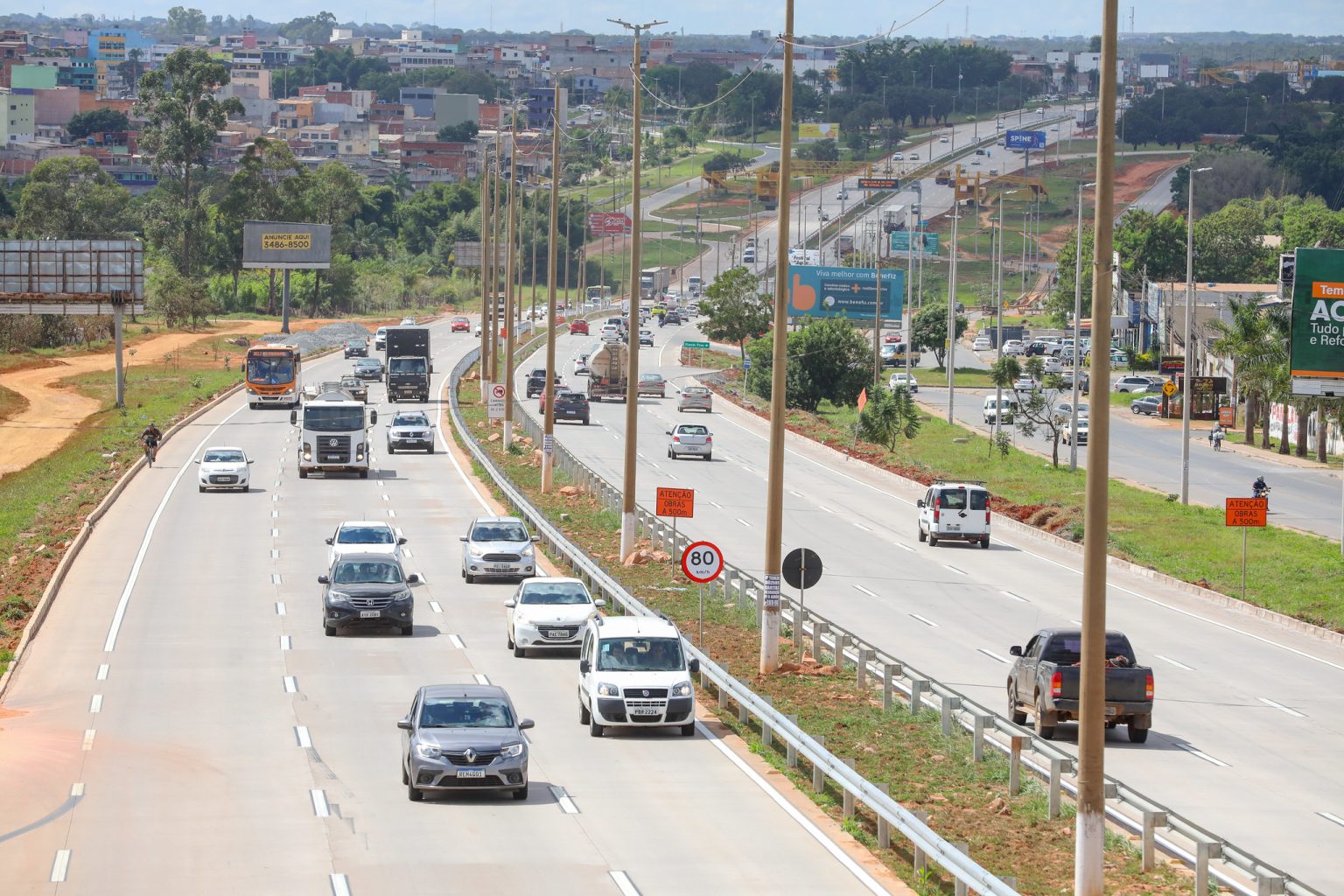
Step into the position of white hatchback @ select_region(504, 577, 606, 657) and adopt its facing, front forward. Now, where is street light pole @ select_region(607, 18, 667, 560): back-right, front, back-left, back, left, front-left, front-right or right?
back

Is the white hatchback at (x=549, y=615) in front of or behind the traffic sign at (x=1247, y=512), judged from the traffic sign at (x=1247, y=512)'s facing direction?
in front

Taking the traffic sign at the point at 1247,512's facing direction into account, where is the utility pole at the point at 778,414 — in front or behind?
in front

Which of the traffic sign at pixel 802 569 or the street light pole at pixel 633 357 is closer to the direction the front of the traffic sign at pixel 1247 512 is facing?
the traffic sign

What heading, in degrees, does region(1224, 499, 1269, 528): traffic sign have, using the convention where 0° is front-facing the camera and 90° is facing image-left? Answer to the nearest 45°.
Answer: approximately 0°

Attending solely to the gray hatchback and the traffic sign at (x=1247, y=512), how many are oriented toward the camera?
2

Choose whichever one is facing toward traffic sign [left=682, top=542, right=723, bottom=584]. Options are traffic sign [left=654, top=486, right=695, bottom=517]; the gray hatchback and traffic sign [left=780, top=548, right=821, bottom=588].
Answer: traffic sign [left=654, top=486, right=695, bottom=517]

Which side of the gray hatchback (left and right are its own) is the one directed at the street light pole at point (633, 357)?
back

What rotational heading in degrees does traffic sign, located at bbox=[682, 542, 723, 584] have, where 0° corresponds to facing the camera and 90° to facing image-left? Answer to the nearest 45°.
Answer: approximately 0°

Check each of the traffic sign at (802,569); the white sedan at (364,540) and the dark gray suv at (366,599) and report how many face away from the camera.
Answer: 1

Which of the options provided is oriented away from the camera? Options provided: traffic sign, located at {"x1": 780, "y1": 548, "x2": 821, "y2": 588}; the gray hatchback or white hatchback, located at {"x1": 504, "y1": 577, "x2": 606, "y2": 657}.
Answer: the traffic sign

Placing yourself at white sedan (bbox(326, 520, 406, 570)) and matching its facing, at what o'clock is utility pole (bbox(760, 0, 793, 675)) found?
The utility pole is roughly at 11 o'clock from the white sedan.

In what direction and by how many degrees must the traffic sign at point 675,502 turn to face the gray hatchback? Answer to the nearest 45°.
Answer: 0° — it already faces it
